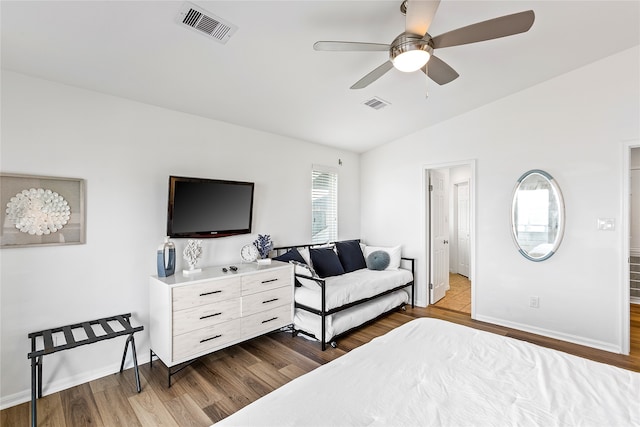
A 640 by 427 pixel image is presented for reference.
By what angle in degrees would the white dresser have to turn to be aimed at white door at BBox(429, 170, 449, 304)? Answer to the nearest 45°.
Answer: approximately 45° to its left

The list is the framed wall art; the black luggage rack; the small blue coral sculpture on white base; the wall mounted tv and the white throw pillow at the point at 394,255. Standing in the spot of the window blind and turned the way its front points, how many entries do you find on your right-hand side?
4

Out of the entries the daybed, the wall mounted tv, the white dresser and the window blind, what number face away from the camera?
0

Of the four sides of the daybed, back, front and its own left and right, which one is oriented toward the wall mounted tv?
right

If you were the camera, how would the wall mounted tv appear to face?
facing the viewer and to the right of the viewer

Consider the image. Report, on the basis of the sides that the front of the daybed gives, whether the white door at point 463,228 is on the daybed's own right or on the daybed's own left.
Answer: on the daybed's own left

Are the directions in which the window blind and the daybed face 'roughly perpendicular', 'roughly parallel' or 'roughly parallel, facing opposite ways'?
roughly parallel

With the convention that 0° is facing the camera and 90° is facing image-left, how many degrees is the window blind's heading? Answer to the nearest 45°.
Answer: approximately 315°

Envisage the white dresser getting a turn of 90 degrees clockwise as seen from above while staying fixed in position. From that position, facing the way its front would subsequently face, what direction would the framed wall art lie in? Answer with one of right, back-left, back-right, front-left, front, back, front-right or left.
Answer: front-right

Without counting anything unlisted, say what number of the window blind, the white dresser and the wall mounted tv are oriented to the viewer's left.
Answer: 0

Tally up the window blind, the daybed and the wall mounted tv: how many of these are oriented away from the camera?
0

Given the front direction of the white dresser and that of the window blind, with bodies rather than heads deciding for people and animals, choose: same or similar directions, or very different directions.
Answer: same or similar directions

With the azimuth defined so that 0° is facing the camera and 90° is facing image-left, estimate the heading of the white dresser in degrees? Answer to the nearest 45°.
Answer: approximately 315°

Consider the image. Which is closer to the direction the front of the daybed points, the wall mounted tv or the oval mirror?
the oval mirror

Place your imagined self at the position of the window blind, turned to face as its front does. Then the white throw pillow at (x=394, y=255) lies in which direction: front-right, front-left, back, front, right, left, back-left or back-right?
front-left

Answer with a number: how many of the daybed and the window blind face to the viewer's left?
0
